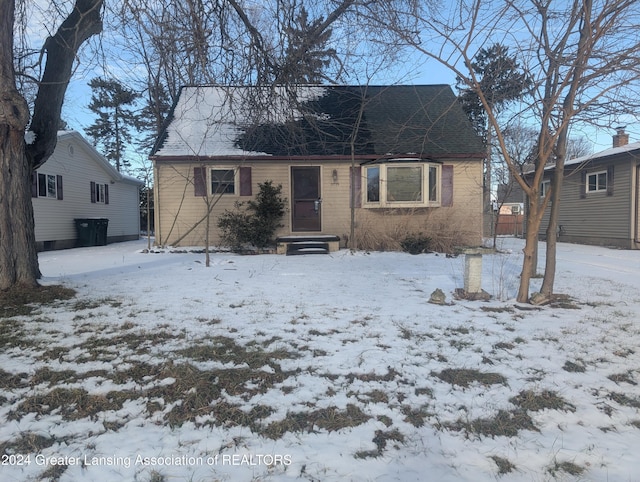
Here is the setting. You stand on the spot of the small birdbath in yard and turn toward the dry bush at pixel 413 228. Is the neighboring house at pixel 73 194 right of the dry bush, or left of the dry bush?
left

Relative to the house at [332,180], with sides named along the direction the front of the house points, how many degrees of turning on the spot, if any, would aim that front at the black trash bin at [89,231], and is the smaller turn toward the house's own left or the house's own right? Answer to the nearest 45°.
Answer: approximately 90° to the house's own right

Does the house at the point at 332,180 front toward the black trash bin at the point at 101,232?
no

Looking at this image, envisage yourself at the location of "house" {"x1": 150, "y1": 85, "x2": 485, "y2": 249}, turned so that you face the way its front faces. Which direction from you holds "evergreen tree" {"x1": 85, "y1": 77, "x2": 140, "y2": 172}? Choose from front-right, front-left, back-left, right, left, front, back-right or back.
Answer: back-right

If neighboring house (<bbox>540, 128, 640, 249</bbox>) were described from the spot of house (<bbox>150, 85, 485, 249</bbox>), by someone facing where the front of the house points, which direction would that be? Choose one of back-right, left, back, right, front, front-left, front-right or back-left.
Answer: left

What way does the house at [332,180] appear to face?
toward the camera
